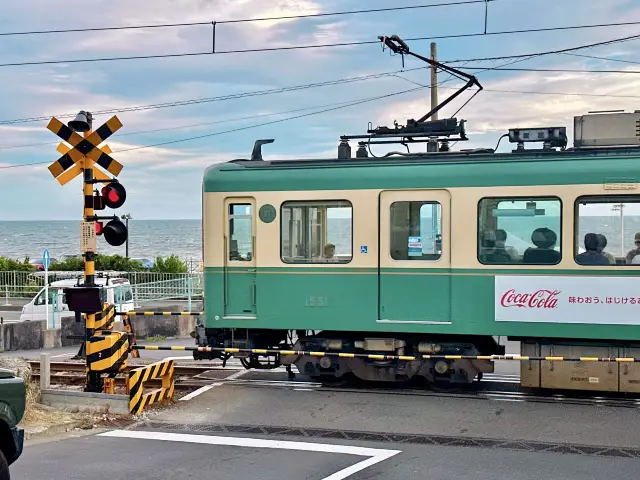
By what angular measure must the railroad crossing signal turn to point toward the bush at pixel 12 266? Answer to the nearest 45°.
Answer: approximately 180°

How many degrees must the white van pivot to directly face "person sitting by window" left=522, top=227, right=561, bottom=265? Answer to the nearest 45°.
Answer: approximately 135° to its left

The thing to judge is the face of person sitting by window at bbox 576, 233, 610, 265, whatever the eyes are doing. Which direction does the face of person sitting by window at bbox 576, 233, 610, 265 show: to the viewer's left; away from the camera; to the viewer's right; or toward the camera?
away from the camera

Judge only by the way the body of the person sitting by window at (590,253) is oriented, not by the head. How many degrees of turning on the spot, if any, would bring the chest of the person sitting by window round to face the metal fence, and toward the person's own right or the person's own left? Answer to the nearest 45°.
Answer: approximately 45° to the person's own left

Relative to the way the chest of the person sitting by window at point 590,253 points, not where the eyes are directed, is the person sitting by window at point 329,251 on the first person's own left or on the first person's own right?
on the first person's own left

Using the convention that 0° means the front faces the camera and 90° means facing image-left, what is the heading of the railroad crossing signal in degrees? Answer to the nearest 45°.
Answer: approximately 0°

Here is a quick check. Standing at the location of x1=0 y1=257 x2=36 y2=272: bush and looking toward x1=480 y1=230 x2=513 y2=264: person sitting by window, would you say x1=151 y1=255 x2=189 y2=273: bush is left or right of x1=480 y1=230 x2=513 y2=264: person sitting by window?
left

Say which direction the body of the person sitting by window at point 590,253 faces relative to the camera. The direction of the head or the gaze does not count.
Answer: away from the camera

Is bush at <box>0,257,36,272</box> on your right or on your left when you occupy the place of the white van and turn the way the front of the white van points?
on your right

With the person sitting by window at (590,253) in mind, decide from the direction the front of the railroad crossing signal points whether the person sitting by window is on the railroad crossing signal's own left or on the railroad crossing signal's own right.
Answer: on the railroad crossing signal's own left

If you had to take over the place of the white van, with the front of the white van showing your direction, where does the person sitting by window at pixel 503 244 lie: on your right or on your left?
on your left

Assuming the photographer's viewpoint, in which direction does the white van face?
facing to the left of the viewer
